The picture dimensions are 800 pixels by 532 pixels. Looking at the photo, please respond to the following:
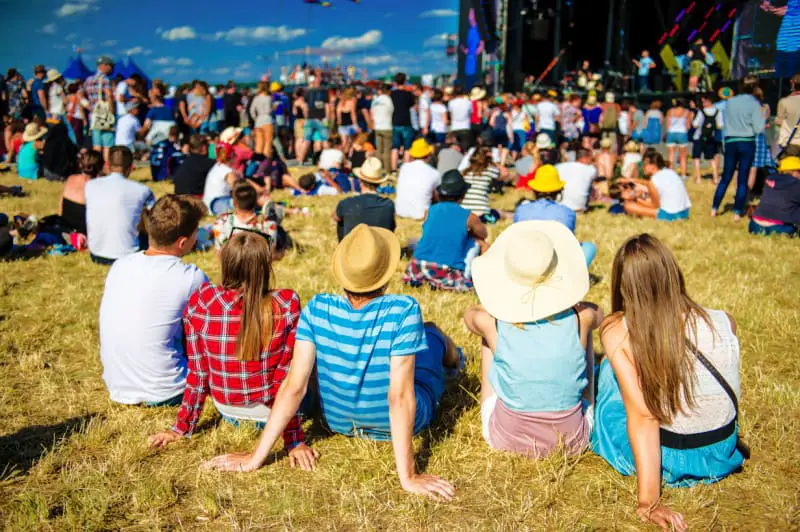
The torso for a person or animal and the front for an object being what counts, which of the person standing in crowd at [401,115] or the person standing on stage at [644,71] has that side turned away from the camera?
the person standing in crowd at [401,115]

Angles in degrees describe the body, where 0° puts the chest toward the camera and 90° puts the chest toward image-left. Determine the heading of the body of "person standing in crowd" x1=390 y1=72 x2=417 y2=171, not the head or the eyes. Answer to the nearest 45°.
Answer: approximately 180°

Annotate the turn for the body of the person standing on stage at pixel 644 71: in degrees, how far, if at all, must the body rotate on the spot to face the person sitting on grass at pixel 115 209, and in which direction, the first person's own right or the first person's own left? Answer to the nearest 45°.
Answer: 0° — they already face them

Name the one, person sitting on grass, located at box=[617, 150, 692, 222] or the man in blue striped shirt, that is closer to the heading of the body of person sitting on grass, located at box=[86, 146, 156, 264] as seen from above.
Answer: the person sitting on grass

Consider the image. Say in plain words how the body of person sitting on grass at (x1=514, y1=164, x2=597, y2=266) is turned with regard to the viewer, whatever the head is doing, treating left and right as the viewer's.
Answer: facing away from the viewer

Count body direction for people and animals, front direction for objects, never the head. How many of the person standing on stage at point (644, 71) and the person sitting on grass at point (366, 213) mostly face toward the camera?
1

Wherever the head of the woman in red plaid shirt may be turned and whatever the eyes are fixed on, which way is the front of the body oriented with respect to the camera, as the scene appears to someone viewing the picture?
away from the camera

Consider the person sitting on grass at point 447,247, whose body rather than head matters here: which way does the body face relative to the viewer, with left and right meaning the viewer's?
facing away from the viewer and to the right of the viewer

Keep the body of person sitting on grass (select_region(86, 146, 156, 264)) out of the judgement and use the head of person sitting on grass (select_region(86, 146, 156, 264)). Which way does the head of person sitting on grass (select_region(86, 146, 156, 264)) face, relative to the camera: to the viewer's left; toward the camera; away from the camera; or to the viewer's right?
away from the camera

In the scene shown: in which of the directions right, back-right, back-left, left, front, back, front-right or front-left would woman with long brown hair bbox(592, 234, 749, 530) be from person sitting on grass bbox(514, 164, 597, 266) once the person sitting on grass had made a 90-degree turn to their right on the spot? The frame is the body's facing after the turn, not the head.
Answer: right

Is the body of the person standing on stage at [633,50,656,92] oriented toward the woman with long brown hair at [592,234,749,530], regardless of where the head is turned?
yes

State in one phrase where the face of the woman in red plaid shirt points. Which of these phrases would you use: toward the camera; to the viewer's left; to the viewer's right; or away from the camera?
away from the camera

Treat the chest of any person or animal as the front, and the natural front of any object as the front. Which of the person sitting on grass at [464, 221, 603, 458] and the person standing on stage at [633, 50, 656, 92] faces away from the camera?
the person sitting on grass

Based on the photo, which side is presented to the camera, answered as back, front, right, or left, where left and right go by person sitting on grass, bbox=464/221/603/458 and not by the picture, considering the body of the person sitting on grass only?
back

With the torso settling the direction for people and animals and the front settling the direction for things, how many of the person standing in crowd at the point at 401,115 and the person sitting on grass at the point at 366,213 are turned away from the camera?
2
